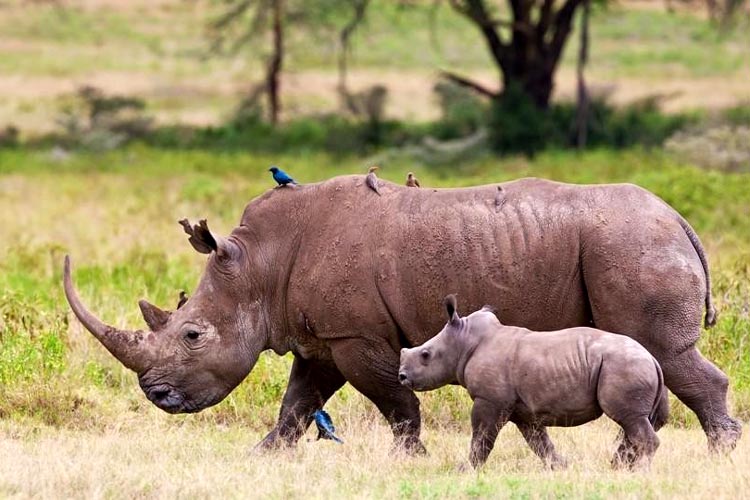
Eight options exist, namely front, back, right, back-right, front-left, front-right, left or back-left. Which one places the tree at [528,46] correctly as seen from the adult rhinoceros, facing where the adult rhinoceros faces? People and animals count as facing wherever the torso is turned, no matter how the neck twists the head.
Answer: right

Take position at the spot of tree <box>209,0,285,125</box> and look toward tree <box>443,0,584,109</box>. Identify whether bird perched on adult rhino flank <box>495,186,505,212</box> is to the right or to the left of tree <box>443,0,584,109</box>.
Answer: right

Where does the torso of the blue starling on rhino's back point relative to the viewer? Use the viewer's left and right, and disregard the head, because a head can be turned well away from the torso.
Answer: facing to the left of the viewer

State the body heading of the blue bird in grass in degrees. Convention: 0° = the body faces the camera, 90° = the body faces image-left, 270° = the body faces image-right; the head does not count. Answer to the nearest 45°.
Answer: approximately 90°

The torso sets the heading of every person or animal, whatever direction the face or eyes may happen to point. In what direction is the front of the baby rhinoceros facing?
to the viewer's left

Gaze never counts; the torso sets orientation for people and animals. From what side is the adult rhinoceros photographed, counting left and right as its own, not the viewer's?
left
